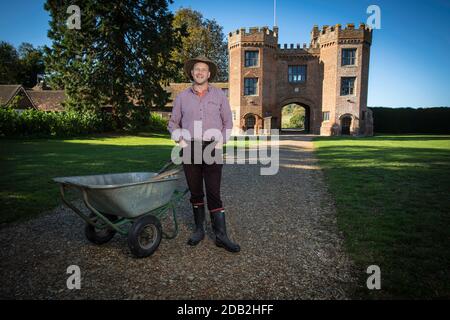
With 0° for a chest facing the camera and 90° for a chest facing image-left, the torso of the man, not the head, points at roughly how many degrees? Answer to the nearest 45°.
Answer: approximately 0°

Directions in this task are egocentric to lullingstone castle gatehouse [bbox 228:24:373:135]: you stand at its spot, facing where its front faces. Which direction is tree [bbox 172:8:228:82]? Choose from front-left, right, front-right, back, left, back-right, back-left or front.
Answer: back-right

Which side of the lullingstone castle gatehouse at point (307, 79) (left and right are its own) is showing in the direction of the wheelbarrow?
front

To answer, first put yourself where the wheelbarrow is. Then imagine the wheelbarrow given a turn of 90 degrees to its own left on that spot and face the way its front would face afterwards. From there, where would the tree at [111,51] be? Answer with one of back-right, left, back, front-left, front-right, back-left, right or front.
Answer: back-left

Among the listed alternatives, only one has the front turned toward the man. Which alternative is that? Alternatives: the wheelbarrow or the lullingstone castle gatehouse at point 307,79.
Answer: the lullingstone castle gatehouse

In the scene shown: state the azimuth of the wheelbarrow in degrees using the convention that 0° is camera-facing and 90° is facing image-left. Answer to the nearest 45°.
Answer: approximately 45°

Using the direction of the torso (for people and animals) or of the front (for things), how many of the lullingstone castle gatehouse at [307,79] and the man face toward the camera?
2

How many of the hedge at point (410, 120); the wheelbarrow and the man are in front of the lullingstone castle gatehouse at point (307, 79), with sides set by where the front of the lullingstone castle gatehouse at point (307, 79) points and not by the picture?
2

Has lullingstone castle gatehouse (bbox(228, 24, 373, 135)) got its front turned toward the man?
yes

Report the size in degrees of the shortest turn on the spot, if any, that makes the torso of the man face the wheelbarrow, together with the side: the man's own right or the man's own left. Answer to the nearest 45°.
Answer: approximately 45° to the man's own right
